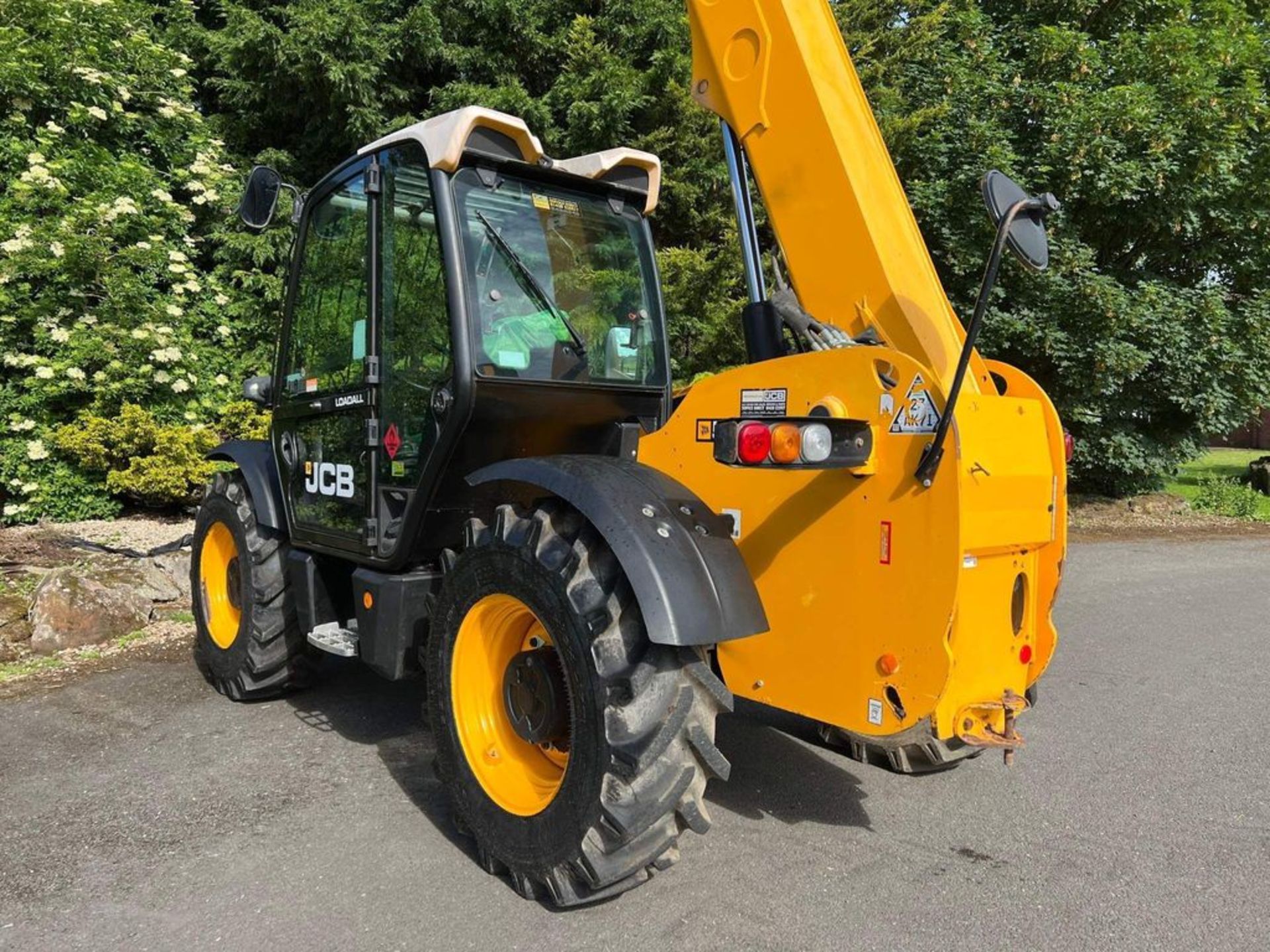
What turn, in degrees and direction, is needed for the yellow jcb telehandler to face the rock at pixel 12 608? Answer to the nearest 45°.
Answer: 0° — it already faces it

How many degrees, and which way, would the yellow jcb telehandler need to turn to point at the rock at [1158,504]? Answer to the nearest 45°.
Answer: approximately 90° to its right

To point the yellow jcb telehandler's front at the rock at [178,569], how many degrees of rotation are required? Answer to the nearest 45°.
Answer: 0° — it already faces it

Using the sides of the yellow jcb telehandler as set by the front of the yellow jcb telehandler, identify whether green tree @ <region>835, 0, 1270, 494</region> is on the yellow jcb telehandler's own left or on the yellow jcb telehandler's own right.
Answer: on the yellow jcb telehandler's own right

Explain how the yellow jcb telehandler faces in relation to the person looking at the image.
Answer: facing away from the viewer and to the left of the viewer

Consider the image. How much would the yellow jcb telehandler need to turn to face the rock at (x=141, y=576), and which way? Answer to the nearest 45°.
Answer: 0° — it already faces it

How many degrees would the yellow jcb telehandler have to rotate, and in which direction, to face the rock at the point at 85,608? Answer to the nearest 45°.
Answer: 0° — it already faces it

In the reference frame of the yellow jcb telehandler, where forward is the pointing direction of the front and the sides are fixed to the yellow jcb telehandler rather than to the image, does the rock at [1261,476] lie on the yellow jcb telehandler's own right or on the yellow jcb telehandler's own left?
on the yellow jcb telehandler's own right
